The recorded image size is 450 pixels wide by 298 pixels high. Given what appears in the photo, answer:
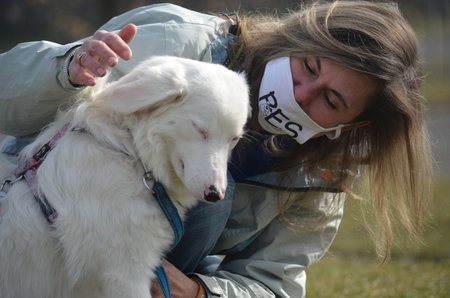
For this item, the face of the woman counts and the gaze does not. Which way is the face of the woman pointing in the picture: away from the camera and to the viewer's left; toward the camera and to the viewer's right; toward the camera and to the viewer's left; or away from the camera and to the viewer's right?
toward the camera and to the viewer's left

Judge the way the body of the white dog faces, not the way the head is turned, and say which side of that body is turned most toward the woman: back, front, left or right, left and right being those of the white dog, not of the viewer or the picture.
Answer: left

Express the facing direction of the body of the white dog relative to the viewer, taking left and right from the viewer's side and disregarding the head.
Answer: facing the viewer and to the right of the viewer
